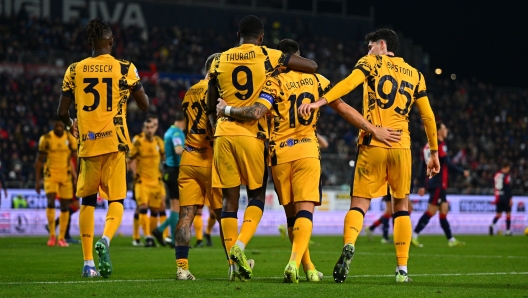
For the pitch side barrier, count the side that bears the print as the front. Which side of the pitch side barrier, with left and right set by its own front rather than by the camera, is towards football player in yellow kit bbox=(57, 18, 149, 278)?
front

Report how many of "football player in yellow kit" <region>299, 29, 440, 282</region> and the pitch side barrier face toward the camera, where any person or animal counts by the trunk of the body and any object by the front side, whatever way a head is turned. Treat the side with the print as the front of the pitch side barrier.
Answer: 1

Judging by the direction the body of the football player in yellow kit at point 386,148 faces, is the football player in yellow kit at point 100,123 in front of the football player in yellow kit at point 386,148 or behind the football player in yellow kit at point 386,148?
in front

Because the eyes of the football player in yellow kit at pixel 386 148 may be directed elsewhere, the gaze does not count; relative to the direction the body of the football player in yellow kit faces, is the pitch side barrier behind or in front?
in front

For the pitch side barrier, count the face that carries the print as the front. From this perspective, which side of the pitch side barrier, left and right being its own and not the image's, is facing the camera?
front

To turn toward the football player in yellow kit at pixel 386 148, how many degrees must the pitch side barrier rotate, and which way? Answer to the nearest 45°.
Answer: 0° — it already faces them

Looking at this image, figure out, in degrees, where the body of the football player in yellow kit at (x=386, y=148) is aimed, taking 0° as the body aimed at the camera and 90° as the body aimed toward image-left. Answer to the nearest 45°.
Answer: approximately 135°

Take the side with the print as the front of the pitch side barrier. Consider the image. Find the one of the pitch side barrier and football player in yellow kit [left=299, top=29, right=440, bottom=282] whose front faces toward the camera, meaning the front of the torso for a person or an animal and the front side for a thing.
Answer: the pitch side barrier
